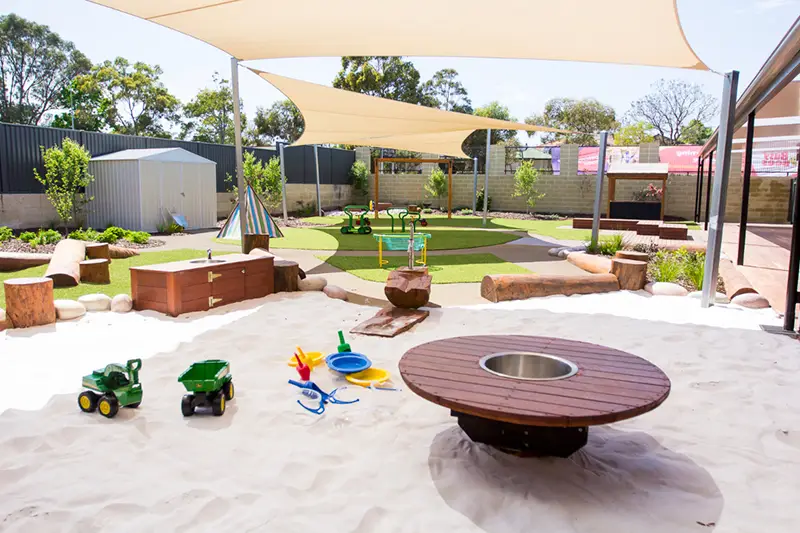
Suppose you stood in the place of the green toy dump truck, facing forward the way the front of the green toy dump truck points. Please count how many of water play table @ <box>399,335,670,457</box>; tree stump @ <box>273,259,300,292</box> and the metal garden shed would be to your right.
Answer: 1

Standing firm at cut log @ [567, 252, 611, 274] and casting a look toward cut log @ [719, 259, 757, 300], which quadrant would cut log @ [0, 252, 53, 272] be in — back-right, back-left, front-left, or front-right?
back-right

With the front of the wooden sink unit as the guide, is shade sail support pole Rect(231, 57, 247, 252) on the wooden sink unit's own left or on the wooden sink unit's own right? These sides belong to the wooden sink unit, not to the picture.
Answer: on the wooden sink unit's own left

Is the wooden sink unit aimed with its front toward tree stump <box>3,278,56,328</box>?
no

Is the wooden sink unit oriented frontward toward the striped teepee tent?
no

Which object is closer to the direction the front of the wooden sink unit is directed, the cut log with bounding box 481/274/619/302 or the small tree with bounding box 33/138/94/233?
the cut log

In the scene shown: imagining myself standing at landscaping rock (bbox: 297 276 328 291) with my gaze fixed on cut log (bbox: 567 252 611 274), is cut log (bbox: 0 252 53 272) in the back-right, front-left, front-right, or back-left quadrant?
back-left

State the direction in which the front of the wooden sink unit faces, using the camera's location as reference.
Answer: facing the viewer and to the right of the viewer

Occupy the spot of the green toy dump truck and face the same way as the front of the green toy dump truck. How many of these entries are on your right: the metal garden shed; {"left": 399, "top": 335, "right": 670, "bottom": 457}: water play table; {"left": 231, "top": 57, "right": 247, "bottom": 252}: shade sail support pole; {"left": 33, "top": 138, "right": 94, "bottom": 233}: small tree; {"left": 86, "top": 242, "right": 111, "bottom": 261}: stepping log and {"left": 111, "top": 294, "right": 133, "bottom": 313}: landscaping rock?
1

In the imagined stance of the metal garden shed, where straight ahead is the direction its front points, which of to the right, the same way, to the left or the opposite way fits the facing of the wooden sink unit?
the same way

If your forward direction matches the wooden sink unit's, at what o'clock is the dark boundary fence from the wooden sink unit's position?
The dark boundary fence is roughly at 7 o'clock from the wooden sink unit.
